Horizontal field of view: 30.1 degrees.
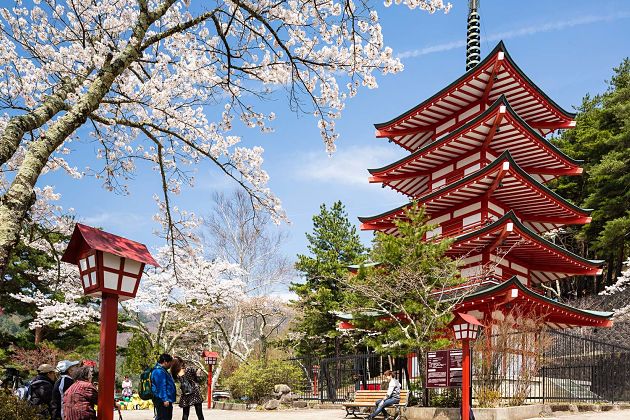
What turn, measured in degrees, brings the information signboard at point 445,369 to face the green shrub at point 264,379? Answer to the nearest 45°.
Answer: approximately 135° to its right

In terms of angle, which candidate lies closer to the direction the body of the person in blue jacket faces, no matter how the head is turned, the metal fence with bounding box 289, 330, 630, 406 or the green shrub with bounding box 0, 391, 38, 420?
the metal fence

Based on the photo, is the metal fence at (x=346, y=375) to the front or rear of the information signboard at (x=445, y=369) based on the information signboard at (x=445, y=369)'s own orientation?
to the rear

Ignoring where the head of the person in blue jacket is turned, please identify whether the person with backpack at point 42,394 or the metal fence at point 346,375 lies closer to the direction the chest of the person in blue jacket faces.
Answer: the metal fence

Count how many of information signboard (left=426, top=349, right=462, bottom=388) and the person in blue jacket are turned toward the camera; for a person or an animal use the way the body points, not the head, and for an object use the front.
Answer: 1

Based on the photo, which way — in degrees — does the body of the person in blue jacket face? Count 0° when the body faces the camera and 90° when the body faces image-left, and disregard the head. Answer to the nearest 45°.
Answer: approximately 270°

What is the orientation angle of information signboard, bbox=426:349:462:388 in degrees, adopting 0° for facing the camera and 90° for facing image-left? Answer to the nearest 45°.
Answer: approximately 0°
